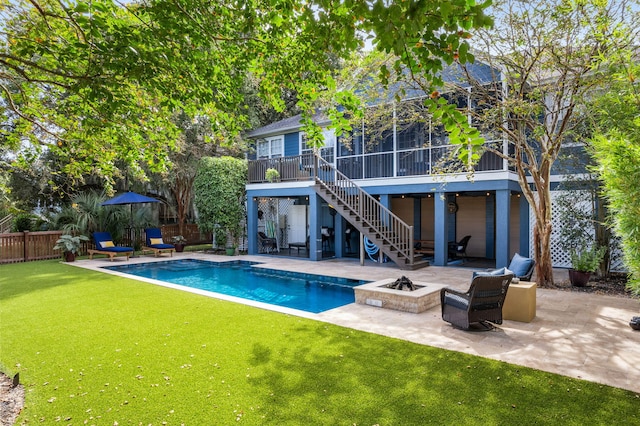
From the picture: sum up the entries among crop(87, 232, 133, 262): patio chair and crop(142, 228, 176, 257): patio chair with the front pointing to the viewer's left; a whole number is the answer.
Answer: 0

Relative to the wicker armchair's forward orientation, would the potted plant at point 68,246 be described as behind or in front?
in front

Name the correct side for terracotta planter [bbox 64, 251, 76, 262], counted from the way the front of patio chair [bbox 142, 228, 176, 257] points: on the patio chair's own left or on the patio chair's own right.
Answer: on the patio chair's own right

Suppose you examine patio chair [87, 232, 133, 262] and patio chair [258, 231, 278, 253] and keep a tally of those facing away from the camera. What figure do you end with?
0

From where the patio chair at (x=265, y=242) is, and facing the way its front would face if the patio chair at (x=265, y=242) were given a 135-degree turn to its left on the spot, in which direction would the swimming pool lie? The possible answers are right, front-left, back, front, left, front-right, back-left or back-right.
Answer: back

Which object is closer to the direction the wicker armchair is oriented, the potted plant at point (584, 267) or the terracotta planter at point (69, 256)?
the terracotta planter

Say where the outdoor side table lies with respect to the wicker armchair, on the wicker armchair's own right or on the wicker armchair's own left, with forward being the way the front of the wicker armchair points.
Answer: on the wicker armchair's own right

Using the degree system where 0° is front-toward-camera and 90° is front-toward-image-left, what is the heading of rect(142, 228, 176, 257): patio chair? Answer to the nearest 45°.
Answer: approximately 315°

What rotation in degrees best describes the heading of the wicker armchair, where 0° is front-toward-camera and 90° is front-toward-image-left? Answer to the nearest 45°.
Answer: approximately 135°

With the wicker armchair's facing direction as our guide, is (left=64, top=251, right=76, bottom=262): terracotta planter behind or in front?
in front
